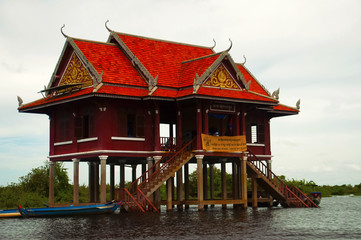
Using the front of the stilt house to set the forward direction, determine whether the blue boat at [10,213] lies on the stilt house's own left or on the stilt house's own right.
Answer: on the stilt house's own right

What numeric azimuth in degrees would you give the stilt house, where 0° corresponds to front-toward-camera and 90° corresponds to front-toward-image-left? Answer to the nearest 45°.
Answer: approximately 315°

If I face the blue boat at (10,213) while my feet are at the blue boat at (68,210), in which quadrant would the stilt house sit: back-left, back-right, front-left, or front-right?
back-right
